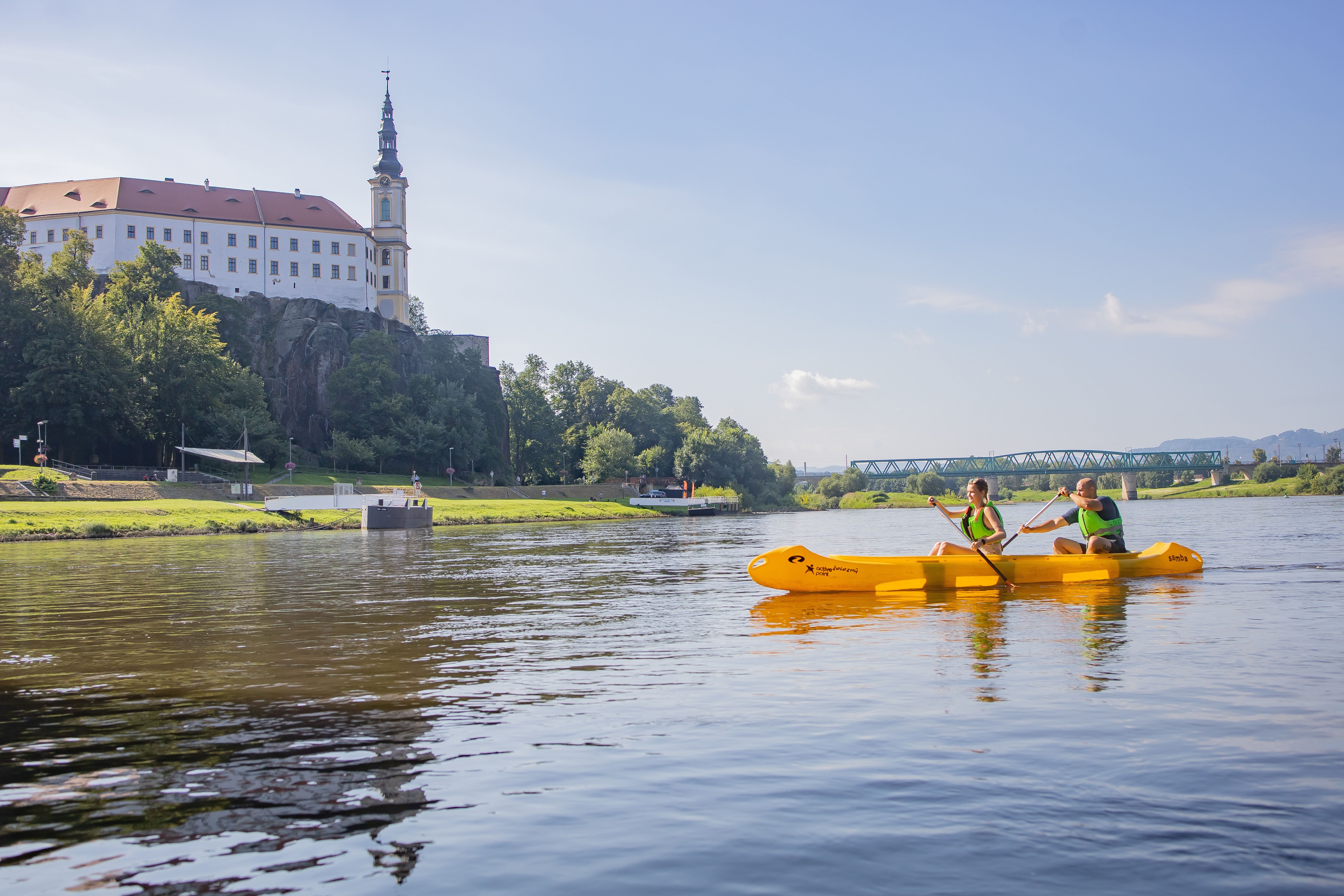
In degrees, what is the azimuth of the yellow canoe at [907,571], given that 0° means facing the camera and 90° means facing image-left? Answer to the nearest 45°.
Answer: approximately 90°

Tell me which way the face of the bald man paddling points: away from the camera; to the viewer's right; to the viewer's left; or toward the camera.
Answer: to the viewer's left
